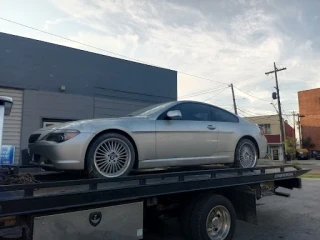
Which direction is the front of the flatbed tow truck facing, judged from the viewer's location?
facing the viewer and to the left of the viewer

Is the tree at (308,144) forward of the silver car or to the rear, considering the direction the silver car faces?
to the rear

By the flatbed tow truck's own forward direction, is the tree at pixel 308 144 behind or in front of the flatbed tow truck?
behind

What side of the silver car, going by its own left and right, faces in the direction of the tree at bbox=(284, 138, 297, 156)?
back

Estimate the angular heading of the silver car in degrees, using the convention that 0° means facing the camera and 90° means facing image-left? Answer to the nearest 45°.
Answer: approximately 45°
